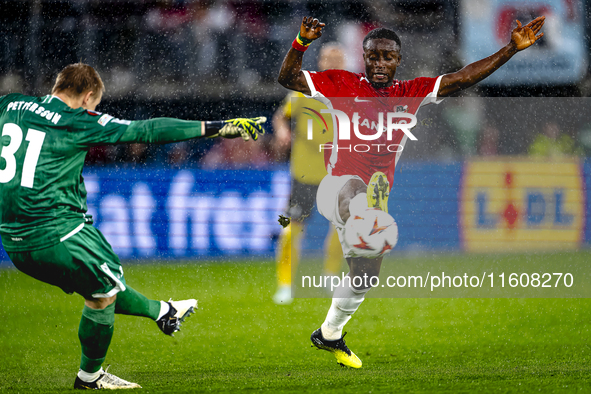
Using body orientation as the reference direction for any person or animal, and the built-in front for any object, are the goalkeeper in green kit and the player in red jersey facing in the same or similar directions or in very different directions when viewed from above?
very different directions

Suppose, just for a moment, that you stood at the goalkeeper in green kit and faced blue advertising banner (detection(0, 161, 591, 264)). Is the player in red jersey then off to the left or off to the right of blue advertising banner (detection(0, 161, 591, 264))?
right

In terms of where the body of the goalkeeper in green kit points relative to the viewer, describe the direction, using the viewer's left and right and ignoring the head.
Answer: facing away from the viewer and to the right of the viewer

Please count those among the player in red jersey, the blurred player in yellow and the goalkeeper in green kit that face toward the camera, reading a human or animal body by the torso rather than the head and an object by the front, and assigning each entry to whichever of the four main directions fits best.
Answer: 2

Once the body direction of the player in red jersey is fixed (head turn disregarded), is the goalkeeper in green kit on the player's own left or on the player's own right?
on the player's own right

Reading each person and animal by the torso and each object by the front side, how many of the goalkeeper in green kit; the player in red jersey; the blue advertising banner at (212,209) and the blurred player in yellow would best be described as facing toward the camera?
3

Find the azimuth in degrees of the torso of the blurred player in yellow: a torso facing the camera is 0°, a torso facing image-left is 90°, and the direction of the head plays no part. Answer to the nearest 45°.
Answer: approximately 0°

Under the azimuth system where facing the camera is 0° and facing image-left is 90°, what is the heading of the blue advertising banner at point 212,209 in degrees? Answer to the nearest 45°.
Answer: approximately 0°
